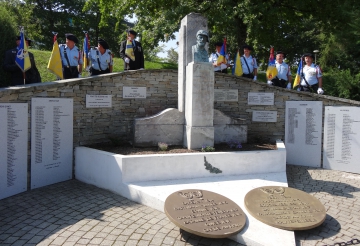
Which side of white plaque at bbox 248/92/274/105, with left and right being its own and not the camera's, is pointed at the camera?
front

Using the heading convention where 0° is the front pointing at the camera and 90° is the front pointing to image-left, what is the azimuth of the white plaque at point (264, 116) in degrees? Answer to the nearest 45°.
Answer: approximately 0°

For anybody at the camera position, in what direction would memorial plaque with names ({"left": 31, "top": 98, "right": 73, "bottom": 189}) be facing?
facing the viewer and to the right of the viewer

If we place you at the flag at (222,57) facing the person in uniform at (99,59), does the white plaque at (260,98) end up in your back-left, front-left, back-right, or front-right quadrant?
back-left

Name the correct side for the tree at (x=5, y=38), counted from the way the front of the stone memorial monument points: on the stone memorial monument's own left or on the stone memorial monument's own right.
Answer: on the stone memorial monument's own right

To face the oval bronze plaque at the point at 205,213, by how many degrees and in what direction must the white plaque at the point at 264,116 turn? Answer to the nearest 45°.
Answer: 0° — it already faces it

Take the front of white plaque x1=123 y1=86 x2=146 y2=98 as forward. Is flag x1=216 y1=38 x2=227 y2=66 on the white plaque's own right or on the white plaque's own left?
on the white plaque's own left

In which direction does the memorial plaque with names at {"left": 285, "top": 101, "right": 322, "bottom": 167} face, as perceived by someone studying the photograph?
facing the viewer and to the left of the viewer

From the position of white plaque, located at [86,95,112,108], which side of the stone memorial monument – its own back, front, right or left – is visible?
right

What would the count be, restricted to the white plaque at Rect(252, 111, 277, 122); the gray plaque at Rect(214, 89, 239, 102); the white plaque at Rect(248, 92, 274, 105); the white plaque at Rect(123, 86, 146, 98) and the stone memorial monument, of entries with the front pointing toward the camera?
5

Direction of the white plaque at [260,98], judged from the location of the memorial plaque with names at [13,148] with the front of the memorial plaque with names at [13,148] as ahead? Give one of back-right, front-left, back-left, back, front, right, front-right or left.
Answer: front-left

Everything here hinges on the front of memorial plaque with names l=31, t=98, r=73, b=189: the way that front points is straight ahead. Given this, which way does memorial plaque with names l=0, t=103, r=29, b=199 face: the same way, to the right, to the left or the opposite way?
the same way

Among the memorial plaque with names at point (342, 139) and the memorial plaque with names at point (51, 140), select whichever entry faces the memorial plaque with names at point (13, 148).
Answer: the memorial plaque with names at point (342, 139)

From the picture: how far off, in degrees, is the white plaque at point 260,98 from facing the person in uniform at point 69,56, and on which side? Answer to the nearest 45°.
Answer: approximately 90° to its right

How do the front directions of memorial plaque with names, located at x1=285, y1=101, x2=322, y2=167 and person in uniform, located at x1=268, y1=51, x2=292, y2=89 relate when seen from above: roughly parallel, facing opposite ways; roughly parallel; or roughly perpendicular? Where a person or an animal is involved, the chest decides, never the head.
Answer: roughly parallel

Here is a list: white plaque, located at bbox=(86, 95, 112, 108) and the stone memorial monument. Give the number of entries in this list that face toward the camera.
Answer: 2

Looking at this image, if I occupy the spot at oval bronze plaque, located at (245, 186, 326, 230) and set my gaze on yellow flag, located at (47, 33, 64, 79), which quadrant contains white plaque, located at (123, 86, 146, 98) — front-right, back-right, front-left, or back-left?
front-right

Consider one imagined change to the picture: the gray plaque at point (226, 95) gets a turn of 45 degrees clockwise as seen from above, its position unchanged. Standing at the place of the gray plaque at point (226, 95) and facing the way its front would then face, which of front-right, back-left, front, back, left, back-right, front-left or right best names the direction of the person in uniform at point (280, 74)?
back
